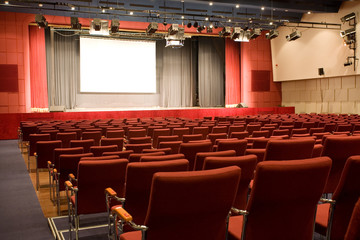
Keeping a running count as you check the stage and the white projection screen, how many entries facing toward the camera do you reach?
2

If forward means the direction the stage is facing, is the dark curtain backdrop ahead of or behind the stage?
behind

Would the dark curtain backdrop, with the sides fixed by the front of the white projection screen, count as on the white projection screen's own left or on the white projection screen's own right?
on the white projection screen's own left

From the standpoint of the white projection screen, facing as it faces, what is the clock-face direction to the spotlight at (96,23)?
The spotlight is roughly at 12 o'clock from the white projection screen.

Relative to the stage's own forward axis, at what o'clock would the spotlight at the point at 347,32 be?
The spotlight is roughly at 9 o'clock from the stage.

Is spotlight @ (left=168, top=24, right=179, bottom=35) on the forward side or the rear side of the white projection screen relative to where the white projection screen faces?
on the forward side

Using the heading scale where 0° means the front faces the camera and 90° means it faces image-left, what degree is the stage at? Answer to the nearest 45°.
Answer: approximately 0°

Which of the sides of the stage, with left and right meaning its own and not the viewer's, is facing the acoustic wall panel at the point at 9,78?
right

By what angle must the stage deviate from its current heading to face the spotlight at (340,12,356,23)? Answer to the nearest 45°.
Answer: approximately 90° to its left

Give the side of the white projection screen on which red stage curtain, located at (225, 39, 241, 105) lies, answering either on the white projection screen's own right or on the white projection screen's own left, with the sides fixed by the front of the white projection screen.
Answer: on the white projection screen's own left

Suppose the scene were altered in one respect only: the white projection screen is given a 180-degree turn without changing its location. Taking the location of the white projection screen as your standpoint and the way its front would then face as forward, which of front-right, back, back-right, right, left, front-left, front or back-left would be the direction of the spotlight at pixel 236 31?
back-right
